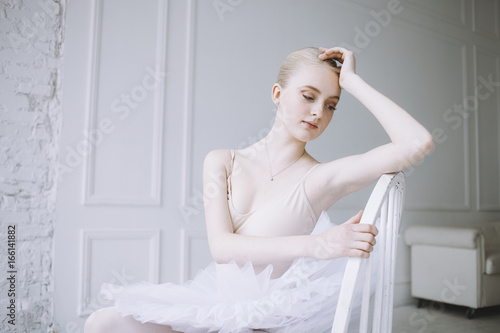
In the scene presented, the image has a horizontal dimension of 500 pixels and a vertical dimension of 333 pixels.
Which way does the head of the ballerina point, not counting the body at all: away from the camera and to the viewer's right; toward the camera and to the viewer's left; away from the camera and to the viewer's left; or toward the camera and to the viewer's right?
toward the camera and to the viewer's right

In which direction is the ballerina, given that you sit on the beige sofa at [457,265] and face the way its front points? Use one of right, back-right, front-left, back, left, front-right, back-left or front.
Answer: front-right

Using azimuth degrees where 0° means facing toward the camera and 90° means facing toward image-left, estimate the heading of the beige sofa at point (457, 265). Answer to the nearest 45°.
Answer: approximately 315°
